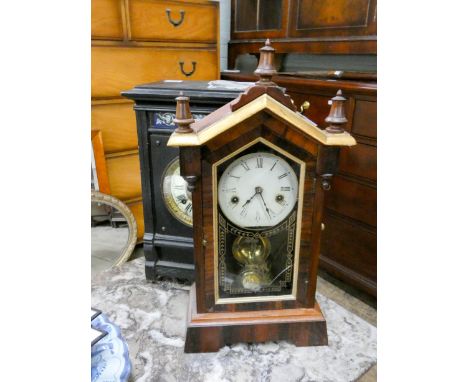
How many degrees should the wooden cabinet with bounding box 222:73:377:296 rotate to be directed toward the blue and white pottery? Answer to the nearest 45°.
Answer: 0° — it already faces it

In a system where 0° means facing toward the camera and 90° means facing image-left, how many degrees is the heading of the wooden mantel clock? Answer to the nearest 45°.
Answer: approximately 0°
